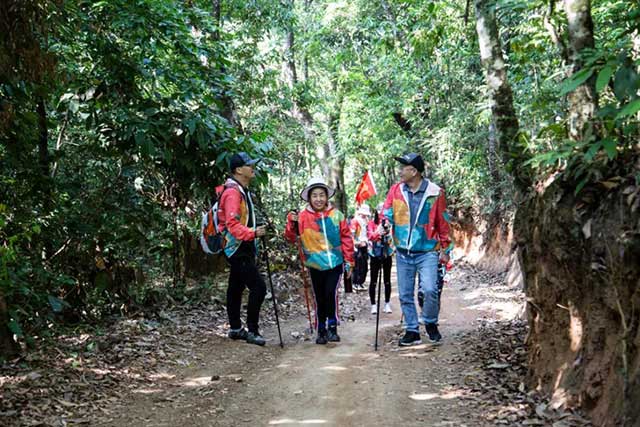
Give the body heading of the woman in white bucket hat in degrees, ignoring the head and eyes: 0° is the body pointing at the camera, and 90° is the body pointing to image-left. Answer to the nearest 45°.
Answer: approximately 0°

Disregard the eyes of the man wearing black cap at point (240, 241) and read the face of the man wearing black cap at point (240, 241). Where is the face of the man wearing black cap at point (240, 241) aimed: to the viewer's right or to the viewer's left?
to the viewer's right

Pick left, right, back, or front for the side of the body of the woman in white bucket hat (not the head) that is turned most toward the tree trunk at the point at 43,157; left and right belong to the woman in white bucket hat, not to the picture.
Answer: right

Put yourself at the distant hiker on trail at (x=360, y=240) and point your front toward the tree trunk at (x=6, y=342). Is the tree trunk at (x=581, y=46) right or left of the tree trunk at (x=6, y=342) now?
left

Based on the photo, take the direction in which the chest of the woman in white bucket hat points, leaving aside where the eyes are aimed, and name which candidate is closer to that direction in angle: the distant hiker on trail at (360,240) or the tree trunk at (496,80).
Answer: the tree trunk

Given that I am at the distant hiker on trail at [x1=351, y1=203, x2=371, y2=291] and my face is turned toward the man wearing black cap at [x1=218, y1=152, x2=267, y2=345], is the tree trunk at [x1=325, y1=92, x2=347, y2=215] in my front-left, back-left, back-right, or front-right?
back-right

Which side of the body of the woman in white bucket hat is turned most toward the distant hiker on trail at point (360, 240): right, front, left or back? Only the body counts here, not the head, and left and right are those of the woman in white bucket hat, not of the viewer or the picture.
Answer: back

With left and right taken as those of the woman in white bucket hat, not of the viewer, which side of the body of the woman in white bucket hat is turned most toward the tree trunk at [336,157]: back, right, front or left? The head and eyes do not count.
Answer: back

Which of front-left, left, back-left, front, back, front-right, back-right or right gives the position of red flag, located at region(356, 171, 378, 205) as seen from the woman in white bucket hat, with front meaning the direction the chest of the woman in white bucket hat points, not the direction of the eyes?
back

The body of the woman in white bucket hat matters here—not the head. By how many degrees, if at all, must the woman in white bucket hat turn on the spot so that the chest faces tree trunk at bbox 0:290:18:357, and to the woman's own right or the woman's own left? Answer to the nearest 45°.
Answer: approximately 45° to the woman's own right

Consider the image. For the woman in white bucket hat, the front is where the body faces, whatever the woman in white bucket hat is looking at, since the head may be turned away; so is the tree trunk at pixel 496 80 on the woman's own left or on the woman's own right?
on the woman's own left
